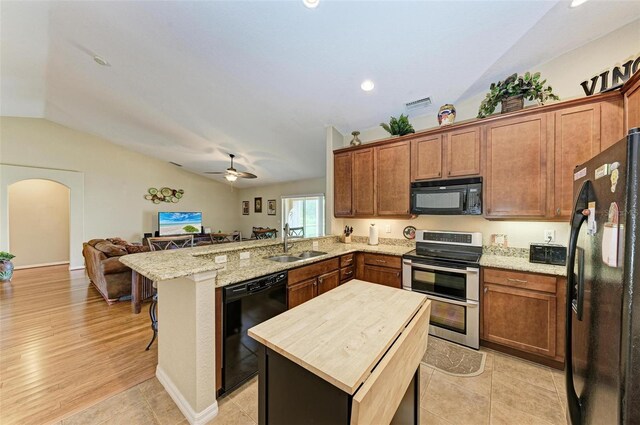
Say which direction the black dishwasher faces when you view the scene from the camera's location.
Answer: facing the viewer and to the right of the viewer

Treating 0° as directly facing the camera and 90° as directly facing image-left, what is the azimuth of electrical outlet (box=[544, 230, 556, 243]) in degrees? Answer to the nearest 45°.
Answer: approximately 0°

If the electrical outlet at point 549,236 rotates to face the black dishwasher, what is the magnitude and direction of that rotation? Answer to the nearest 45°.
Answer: approximately 45° to its right

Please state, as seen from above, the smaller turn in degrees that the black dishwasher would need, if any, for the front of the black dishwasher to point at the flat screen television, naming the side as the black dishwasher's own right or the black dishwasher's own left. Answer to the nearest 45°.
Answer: approximately 135° to the black dishwasher's own left

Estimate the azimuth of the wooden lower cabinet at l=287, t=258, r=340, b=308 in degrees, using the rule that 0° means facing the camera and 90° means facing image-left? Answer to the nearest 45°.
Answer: approximately 315°

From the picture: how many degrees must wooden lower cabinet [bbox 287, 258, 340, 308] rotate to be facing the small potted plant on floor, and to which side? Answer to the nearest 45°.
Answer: approximately 135° to its right

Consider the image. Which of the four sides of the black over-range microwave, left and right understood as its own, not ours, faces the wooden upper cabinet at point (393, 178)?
right

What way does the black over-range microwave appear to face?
toward the camera
